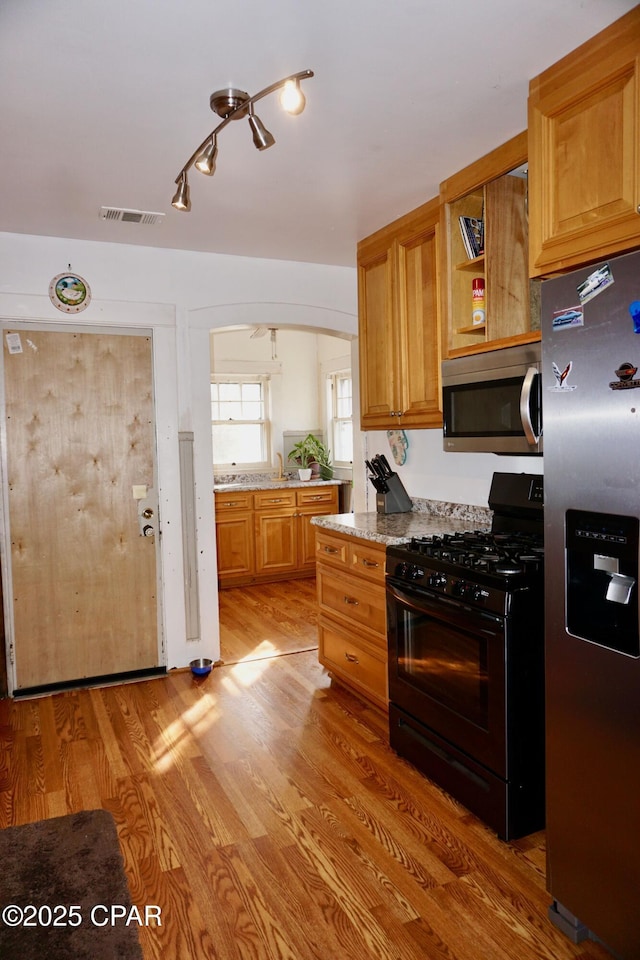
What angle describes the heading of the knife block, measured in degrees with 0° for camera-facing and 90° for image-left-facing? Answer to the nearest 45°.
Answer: approximately 45°

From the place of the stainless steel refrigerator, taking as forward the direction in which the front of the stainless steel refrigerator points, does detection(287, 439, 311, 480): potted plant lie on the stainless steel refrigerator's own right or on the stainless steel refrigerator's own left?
on the stainless steel refrigerator's own right

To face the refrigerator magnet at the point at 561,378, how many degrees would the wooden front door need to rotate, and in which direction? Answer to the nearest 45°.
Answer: approximately 45° to its left

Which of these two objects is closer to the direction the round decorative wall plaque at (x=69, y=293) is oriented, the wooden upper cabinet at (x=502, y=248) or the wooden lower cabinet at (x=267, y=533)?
the wooden upper cabinet

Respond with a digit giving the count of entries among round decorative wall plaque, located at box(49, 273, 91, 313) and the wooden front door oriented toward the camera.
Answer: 2

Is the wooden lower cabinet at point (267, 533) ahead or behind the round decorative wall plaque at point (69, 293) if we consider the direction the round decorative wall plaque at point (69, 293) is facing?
behind

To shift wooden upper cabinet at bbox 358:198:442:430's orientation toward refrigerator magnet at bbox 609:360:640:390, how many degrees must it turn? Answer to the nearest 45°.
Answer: approximately 45° to its left

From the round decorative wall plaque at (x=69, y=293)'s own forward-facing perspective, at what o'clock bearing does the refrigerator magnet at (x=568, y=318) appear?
The refrigerator magnet is roughly at 11 o'clock from the round decorative wall plaque.

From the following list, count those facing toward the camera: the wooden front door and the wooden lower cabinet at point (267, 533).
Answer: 2

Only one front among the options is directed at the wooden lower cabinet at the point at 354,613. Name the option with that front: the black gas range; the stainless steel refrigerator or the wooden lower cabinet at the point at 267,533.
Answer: the wooden lower cabinet at the point at 267,533

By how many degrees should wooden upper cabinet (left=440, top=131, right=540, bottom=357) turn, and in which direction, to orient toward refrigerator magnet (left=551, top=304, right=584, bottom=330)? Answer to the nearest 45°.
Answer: approximately 45° to its left
